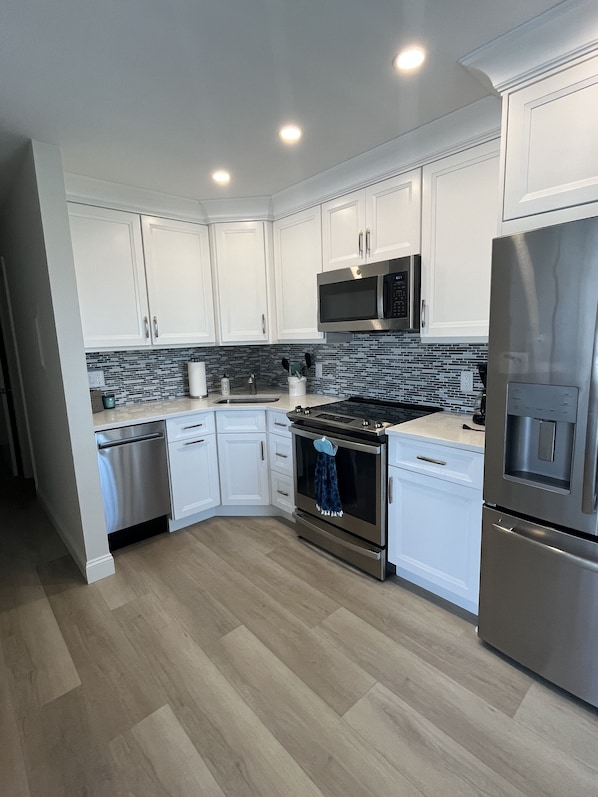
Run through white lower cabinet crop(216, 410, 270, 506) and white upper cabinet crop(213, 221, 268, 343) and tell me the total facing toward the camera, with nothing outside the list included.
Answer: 2

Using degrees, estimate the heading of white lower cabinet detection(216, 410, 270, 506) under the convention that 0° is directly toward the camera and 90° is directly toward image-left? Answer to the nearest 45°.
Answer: approximately 0°

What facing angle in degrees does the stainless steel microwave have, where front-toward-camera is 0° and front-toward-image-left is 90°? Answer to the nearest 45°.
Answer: approximately 45°

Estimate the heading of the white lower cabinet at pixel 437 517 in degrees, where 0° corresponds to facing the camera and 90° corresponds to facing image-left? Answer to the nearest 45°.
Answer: approximately 45°

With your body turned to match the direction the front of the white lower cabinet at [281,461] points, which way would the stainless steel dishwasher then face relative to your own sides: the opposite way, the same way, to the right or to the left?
to the left

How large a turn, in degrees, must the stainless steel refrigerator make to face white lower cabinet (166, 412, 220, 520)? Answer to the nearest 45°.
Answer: approximately 45° to its right

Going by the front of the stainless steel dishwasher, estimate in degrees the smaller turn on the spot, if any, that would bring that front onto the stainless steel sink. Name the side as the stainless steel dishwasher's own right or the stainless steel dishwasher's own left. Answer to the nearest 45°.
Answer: approximately 45° to the stainless steel dishwasher's own left
